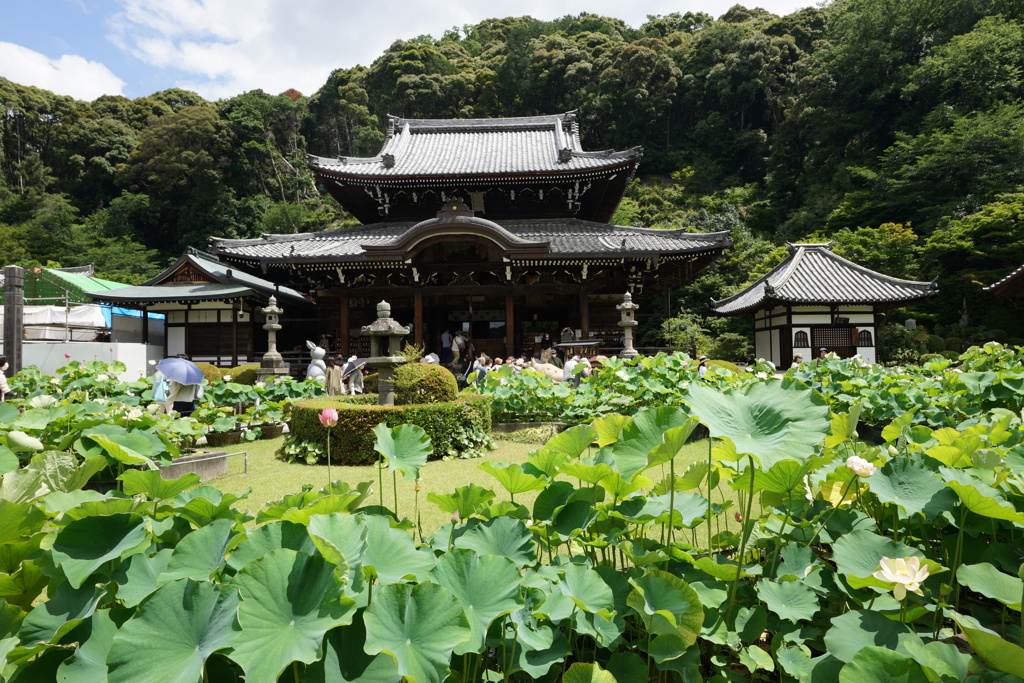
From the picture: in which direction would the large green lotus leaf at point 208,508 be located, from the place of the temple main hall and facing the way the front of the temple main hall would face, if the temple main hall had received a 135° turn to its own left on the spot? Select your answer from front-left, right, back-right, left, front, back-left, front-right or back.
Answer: back-right

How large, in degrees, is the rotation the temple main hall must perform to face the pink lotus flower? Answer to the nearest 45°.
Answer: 0° — it already faces it

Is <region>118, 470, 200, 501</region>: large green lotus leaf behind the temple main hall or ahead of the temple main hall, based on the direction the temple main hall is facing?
ahead

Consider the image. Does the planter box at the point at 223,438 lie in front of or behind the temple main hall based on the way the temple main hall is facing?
in front

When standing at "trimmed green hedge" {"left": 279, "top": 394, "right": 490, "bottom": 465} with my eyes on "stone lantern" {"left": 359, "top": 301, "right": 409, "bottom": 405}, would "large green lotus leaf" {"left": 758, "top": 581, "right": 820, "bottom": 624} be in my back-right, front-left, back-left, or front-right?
back-right

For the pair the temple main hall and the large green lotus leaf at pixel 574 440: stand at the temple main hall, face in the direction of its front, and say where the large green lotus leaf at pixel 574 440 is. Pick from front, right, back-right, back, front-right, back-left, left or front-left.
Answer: front

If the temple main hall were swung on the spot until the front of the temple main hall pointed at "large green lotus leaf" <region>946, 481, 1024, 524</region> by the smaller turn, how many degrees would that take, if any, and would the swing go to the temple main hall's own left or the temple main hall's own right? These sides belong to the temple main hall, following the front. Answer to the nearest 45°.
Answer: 0° — it already faces it

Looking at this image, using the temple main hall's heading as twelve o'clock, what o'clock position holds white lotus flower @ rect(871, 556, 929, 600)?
The white lotus flower is roughly at 12 o'clock from the temple main hall.

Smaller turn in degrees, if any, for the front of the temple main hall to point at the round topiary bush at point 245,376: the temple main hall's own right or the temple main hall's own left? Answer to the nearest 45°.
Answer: approximately 45° to the temple main hall's own right

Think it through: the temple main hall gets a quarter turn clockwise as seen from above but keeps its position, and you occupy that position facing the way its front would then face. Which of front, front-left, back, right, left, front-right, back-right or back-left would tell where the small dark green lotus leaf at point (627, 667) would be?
left

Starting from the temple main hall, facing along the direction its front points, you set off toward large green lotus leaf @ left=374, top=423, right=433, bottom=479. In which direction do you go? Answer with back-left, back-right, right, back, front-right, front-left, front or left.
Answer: front

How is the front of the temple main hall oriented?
toward the camera

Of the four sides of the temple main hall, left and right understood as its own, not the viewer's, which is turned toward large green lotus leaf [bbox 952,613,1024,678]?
front

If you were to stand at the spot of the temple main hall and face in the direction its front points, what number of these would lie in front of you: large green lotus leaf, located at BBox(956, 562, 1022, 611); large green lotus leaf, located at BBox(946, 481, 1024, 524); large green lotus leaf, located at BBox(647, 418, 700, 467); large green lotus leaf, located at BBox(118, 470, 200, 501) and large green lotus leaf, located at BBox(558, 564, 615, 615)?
5

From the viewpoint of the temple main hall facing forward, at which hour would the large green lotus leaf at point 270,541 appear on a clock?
The large green lotus leaf is roughly at 12 o'clock from the temple main hall.

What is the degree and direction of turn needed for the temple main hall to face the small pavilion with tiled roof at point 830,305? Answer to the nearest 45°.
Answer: approximately 90° to its left

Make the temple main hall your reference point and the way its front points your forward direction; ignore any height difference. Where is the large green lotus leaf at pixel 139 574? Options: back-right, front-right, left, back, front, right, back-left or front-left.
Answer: front

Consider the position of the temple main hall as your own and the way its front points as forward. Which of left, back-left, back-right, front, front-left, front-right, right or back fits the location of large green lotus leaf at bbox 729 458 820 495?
front
